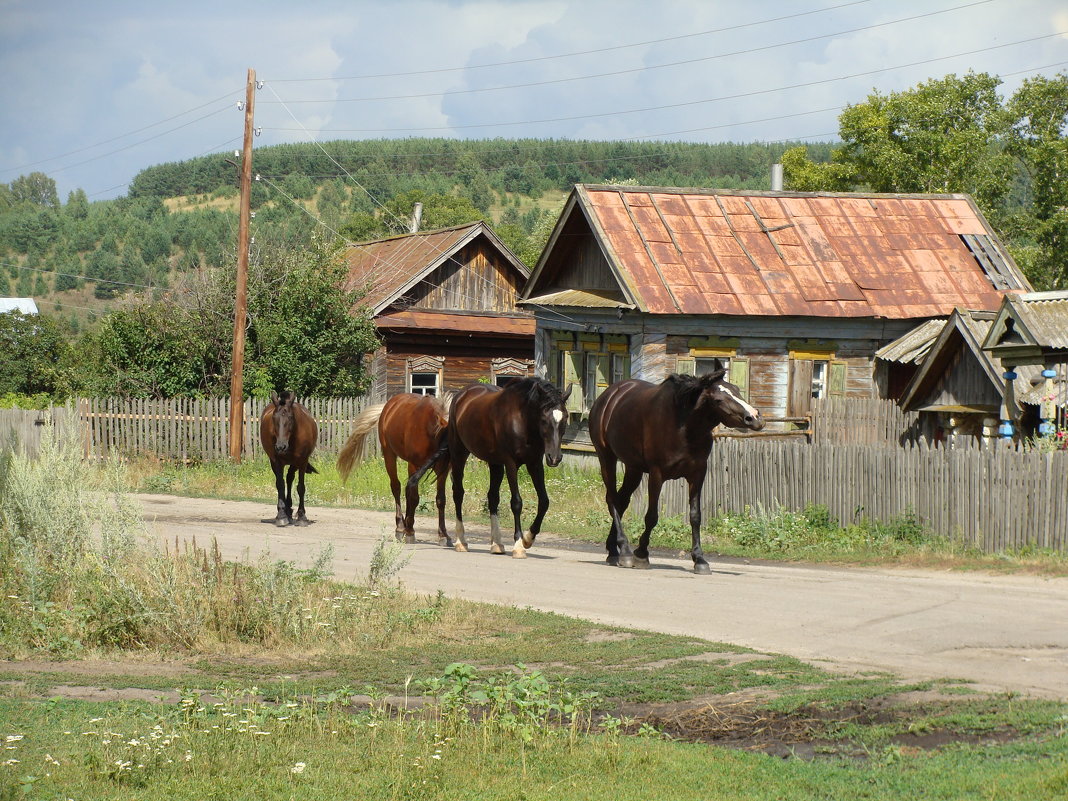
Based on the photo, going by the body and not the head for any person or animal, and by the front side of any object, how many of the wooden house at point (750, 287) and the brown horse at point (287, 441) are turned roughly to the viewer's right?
0

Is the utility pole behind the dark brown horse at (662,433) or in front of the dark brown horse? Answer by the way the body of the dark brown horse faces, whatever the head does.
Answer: behind

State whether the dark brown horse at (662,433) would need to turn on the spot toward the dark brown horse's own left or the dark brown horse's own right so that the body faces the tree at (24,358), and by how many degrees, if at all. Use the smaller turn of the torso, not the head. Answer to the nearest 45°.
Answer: approximately 180°

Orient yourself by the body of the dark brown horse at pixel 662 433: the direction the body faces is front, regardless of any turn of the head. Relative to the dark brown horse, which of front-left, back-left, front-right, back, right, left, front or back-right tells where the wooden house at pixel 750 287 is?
back-left

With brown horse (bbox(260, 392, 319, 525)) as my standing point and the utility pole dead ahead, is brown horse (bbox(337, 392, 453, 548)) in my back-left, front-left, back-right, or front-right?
back-right

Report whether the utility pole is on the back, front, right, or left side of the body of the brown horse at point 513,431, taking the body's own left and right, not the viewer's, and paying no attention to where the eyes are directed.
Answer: back

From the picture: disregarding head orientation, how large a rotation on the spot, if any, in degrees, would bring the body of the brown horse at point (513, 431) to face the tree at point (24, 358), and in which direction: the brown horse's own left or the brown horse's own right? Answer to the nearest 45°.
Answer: approximately 180°

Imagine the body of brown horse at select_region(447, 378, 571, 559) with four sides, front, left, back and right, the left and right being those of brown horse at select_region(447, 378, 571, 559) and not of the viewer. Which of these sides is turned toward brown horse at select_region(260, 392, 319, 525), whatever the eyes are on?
back

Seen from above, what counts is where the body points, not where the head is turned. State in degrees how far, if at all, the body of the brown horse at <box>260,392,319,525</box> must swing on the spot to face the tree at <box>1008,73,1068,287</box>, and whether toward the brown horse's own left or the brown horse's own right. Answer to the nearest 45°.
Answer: approximately 135° to the brown horse's own left

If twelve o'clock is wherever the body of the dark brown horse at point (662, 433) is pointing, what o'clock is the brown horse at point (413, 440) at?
The brown horse is roughly at 6 o'clock from the dark brown horse.

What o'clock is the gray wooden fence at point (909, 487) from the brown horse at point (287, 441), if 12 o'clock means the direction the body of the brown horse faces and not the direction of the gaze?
The gray wooden fence is roughly at 10 o'clock from the brown horse.
